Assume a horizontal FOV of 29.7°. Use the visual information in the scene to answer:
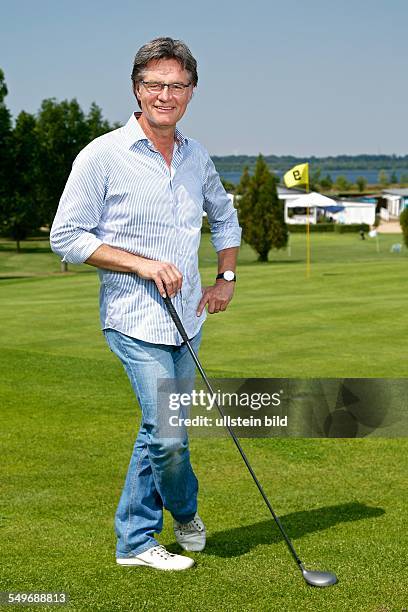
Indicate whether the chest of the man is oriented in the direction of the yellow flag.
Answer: no

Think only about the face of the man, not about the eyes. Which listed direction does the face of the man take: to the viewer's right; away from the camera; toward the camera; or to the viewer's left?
toward the camera

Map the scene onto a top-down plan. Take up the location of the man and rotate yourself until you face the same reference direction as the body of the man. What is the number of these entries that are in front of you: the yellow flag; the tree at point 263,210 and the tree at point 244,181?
0

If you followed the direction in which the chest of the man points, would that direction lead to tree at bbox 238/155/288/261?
no

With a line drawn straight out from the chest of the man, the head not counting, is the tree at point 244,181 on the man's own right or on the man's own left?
on the man's own left

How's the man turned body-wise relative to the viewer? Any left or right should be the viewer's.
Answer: facing the viewer and to the right of the viewer
